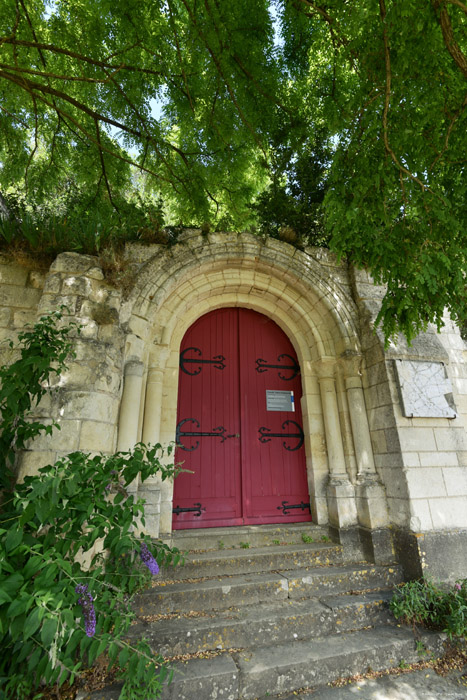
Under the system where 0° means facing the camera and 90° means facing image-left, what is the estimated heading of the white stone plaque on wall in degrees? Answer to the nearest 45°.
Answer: approximately 0°

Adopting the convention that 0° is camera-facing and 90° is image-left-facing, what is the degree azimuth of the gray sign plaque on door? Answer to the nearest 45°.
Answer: approximately 0°

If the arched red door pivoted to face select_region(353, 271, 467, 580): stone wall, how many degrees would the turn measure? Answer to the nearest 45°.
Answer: approximately 90° to its left

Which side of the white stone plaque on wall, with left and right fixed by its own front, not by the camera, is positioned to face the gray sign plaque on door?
right

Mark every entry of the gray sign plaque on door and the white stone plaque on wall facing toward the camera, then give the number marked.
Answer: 2

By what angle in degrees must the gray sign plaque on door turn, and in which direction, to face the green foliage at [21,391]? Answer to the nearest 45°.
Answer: approximately 45° to its right

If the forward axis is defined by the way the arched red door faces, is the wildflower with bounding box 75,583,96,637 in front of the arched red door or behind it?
in front

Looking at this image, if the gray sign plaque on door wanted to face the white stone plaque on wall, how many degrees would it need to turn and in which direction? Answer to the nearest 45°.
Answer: approximately 90° to its left
